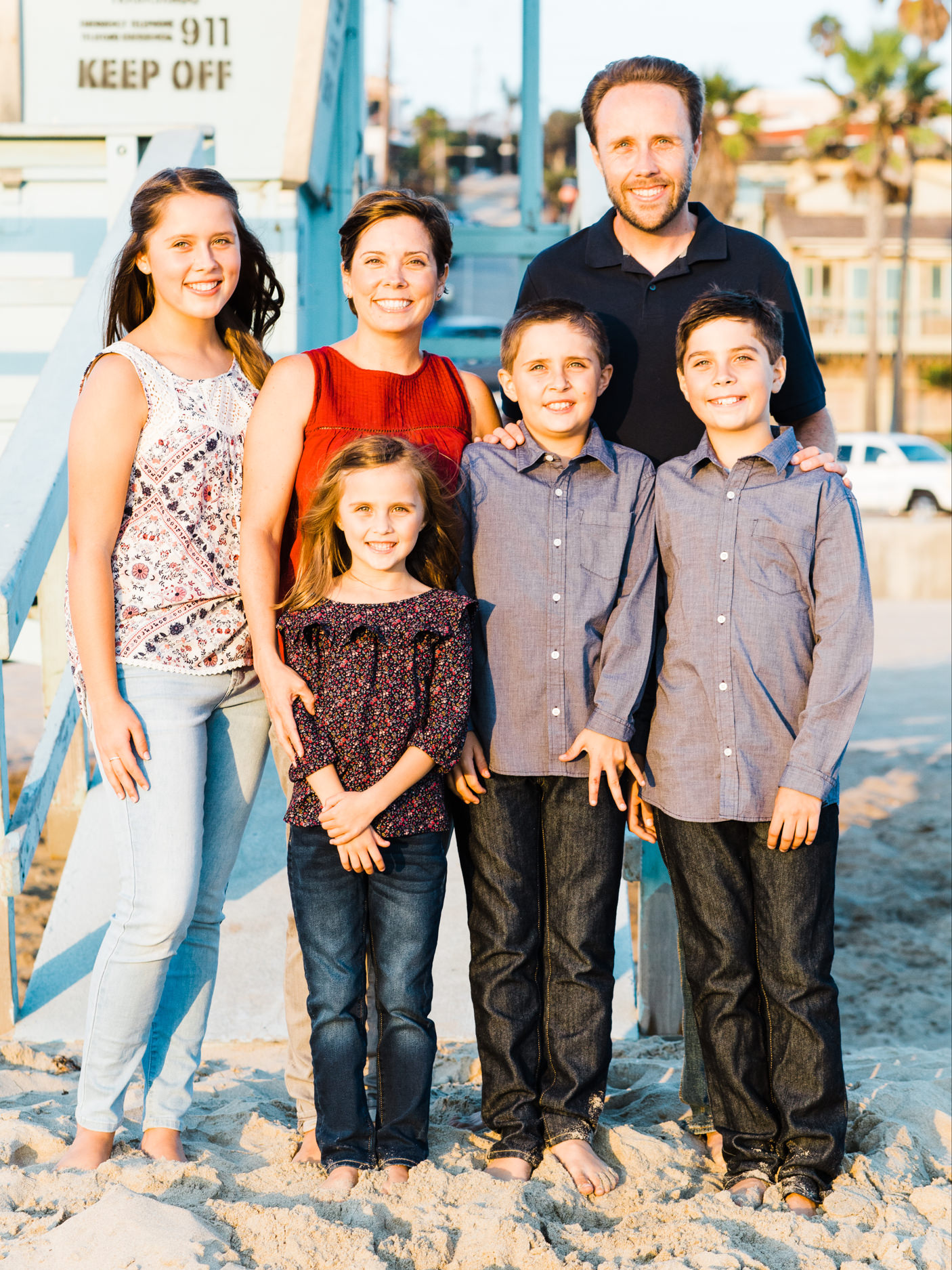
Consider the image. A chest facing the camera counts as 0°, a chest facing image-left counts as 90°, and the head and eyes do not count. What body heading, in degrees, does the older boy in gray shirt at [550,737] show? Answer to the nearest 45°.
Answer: approximately 0°

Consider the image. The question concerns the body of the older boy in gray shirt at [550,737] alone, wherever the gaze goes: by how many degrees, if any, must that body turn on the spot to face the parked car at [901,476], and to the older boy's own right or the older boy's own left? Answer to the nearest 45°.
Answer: approximately 180°

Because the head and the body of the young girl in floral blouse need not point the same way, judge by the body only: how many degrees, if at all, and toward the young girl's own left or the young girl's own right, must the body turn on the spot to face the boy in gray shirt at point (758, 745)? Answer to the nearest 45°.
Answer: approximately 90° to the young girl's own left

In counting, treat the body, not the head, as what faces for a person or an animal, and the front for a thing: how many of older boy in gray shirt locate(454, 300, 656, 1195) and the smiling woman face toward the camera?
2

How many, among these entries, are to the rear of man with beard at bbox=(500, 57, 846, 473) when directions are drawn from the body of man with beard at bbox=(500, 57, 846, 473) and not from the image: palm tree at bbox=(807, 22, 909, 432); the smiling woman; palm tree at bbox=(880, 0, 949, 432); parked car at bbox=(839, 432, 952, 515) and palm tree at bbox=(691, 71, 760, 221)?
4

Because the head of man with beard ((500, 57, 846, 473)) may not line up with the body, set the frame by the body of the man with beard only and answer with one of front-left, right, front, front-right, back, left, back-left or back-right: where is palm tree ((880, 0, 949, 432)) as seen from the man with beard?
back

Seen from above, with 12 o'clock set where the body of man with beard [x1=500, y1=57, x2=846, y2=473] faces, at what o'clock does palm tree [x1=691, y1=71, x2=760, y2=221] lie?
The palm tree is roughly at 6 o'clock from the man with beard.
